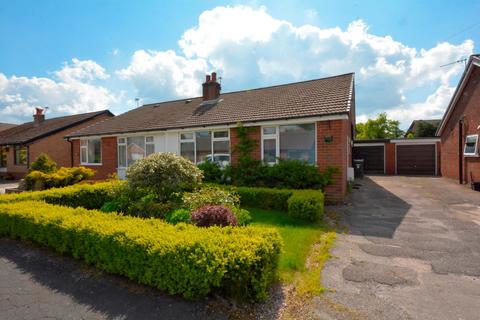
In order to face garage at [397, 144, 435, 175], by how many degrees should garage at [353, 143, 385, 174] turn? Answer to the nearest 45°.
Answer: approximately 90° to its left

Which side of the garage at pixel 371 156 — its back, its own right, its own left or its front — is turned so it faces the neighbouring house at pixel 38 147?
right

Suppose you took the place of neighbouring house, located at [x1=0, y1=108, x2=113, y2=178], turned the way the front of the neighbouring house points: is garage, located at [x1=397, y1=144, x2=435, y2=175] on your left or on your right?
on your left

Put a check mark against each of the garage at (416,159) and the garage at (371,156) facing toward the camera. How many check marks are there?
2

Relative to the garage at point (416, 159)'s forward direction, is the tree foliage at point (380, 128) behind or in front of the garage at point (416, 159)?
behind

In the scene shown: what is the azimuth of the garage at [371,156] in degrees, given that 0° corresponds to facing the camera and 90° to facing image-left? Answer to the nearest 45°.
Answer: approximately 0°
